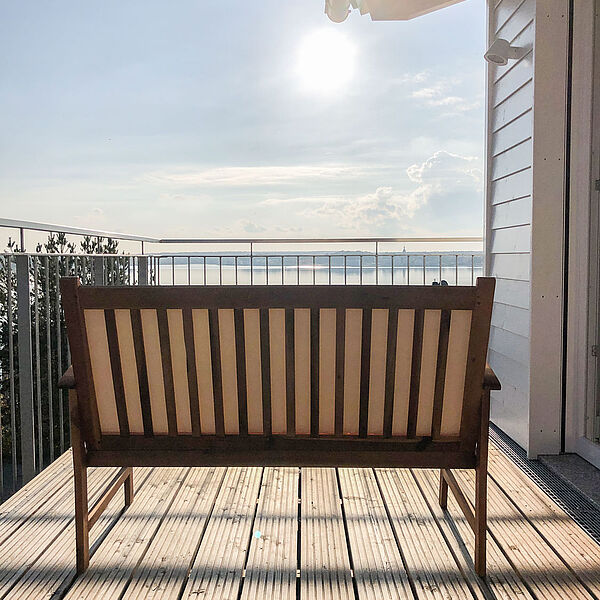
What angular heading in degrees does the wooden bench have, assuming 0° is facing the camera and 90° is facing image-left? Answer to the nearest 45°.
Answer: approximately 180°
